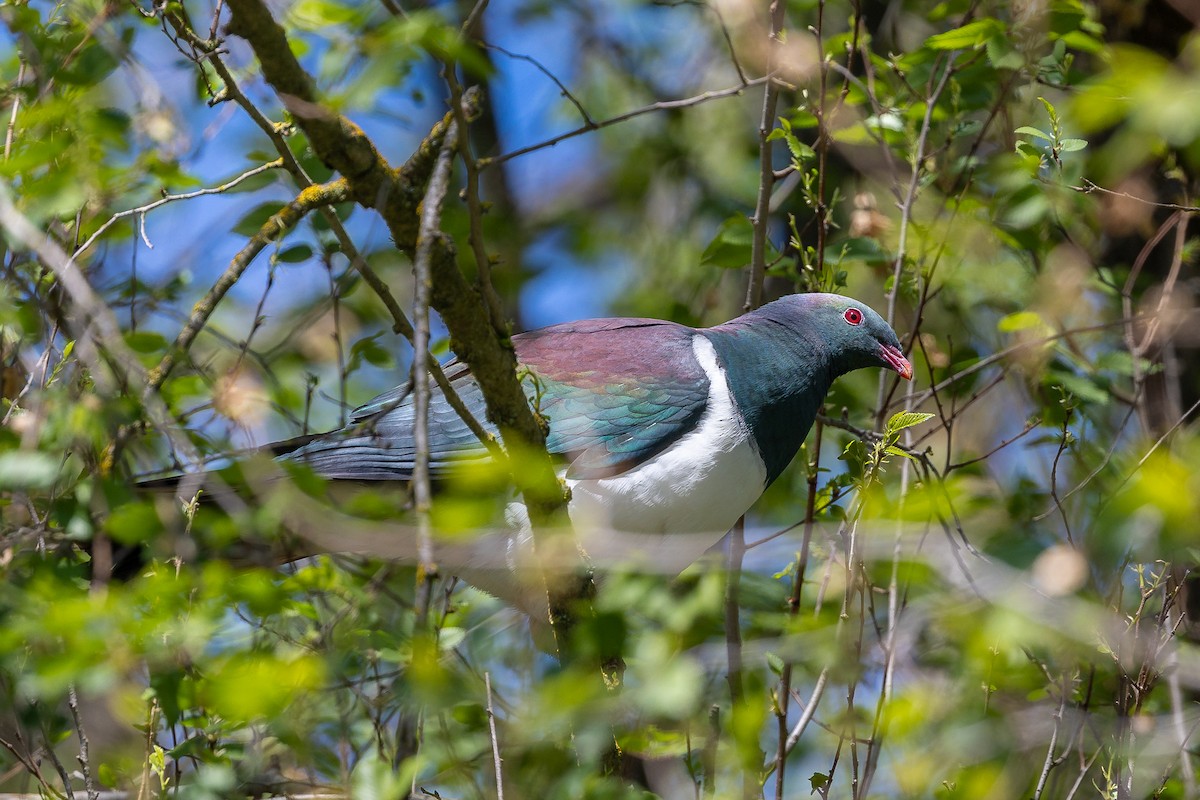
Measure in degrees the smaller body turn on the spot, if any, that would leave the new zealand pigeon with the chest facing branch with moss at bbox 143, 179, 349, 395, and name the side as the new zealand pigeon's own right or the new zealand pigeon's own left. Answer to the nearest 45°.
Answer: approximately 135° to the new zealand pigeon's own right

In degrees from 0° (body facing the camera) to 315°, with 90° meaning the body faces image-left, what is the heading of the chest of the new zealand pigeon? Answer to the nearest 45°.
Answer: approximately 270°

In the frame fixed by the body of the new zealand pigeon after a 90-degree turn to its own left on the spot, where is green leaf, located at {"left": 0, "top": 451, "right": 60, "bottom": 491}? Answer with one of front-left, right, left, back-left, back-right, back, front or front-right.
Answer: back-left

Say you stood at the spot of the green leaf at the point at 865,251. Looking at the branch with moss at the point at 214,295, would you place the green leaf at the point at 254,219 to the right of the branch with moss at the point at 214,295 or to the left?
right

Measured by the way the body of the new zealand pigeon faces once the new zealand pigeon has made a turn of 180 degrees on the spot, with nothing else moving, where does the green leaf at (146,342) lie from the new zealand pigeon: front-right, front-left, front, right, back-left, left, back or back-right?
front

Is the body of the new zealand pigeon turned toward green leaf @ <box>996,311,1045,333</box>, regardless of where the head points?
yes

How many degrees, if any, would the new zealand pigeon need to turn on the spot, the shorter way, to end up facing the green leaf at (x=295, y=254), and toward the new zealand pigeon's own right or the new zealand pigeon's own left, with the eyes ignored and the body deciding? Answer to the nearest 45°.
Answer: approximately 135° to the new zealand pigeon's own left

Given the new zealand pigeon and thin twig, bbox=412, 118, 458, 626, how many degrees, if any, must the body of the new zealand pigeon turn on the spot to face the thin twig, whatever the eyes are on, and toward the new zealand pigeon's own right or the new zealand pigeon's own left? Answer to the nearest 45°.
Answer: approximately 90° to the new zealand pigeon's own right

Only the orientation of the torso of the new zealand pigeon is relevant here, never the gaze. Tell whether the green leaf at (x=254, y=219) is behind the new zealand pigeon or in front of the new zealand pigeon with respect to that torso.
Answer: behind

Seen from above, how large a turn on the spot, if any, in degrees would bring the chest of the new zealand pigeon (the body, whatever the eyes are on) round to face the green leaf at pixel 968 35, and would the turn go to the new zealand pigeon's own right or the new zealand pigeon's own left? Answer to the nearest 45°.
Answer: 0° — it already faces it
